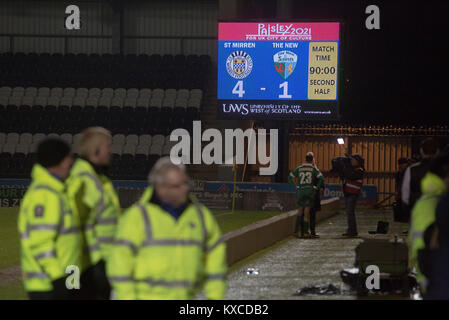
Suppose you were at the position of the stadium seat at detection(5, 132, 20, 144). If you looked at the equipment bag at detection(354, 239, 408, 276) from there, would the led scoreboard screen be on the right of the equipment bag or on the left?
left

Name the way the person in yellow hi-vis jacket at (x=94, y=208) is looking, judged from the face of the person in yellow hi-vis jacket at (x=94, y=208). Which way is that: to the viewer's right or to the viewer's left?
to the viewer's right

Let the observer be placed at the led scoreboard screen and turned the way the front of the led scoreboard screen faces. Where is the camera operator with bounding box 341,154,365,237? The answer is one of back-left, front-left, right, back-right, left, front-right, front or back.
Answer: front

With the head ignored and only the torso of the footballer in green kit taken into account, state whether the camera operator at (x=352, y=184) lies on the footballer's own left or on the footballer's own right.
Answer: on the footballer's own right

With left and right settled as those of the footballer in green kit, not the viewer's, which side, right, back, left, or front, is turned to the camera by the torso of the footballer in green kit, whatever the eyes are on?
back

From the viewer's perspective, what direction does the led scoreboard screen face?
toward the camera

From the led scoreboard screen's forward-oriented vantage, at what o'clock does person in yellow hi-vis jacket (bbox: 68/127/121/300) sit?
The person in yellow hi-vis jacket is roughly at 12 o'clock from the led scoreboard screen.

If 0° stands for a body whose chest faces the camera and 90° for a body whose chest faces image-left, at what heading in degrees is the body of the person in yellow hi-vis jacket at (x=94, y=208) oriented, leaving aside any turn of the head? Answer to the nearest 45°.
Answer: approximately 270°

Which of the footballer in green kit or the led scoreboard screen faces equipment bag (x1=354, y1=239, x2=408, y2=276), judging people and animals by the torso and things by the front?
the led scoreboard screen
